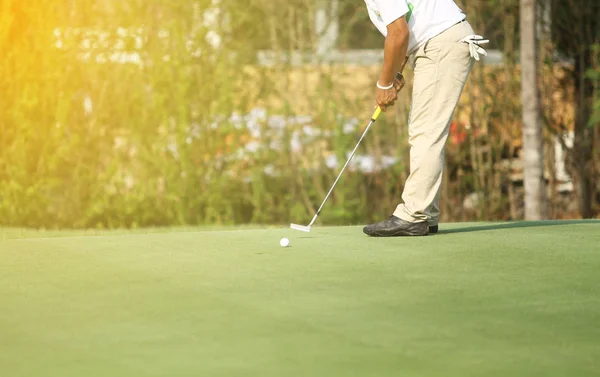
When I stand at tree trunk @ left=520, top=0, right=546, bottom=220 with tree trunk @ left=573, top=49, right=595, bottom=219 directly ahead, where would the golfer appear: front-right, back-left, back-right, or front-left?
back-right

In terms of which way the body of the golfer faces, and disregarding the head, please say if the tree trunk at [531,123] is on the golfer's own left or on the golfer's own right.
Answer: on the golfer's own right

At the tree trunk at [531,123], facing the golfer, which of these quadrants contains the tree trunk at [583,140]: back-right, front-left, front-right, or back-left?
back-left

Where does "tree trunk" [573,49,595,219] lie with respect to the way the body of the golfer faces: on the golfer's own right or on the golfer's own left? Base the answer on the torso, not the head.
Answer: on the golfer's own right

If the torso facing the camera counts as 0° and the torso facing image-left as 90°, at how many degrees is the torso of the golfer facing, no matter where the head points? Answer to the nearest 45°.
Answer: approximately 90°
